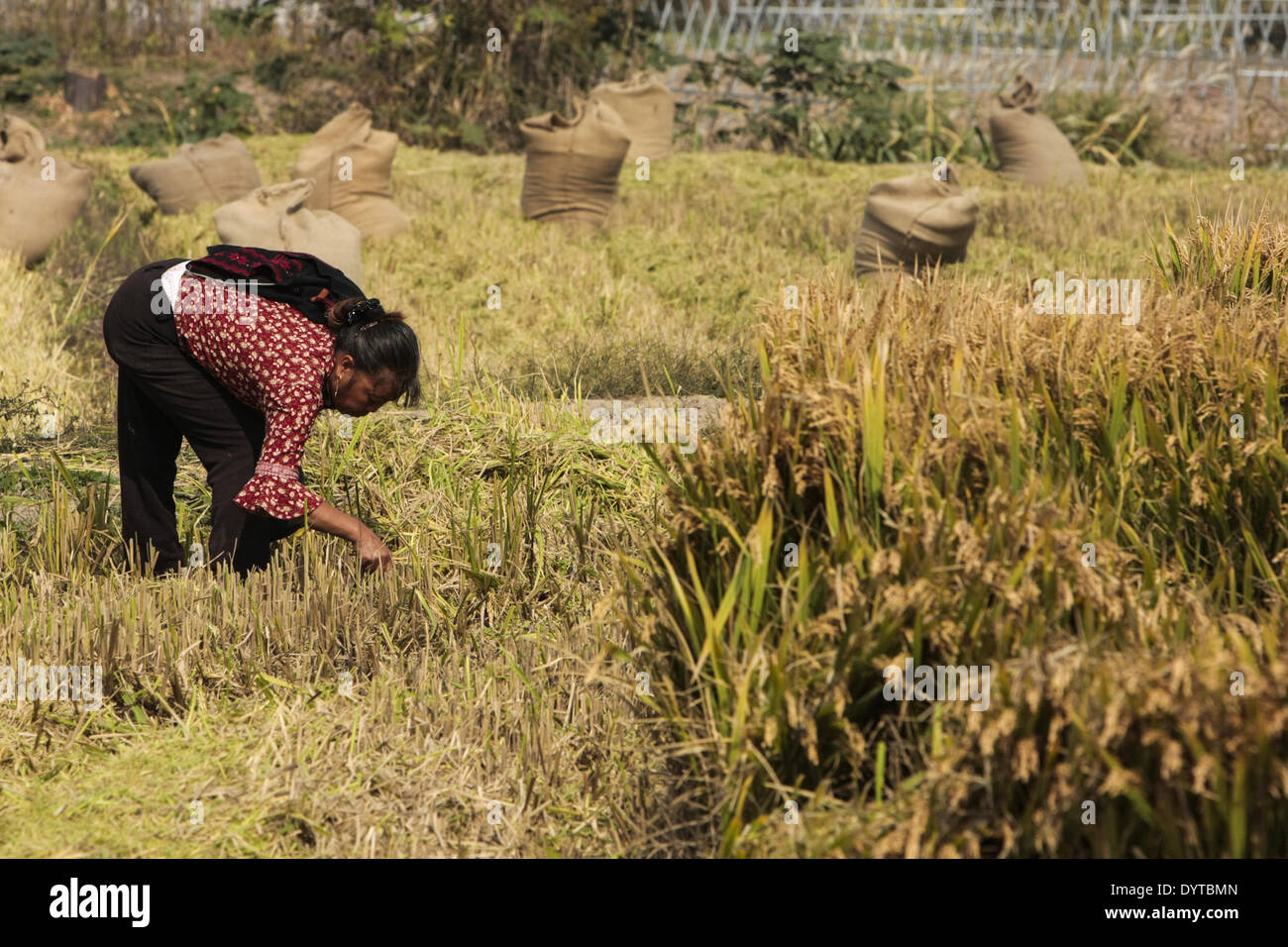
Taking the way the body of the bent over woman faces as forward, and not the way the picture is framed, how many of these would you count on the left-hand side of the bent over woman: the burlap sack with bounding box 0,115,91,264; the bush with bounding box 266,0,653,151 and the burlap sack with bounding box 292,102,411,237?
3

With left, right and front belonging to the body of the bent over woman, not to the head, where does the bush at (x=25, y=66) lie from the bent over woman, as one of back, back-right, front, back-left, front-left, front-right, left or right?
left

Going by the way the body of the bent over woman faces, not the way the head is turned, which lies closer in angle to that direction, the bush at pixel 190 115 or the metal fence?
the metal fence

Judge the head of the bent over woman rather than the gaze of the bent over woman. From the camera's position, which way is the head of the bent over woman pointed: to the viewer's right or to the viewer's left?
to the viewer's right

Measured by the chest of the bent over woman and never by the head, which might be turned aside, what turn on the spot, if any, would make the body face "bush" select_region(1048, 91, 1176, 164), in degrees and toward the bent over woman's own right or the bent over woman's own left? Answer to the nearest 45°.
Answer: approximately 45° to the bent over woman's own left

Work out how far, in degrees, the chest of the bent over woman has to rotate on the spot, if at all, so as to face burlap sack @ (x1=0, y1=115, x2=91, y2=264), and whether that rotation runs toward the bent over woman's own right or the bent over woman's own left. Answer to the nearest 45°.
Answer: approximately 90° to the bent over woman's own left

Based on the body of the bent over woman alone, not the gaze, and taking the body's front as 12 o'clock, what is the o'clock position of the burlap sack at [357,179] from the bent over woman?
The burlap sack is roughly at 9 o'clock from the bent over woman.

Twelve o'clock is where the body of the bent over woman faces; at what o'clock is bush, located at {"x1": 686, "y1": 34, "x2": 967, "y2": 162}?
The bush is roughly at 10 o'clock from the bent over woman.

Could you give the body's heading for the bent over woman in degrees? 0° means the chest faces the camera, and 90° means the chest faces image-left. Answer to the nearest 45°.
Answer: approximately 270°

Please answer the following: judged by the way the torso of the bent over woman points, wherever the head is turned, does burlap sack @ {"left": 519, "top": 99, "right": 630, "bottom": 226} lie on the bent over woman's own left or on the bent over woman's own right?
on the bent over woman's own left

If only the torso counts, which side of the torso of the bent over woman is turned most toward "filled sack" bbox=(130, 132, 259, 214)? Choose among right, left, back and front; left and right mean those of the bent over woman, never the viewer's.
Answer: left
